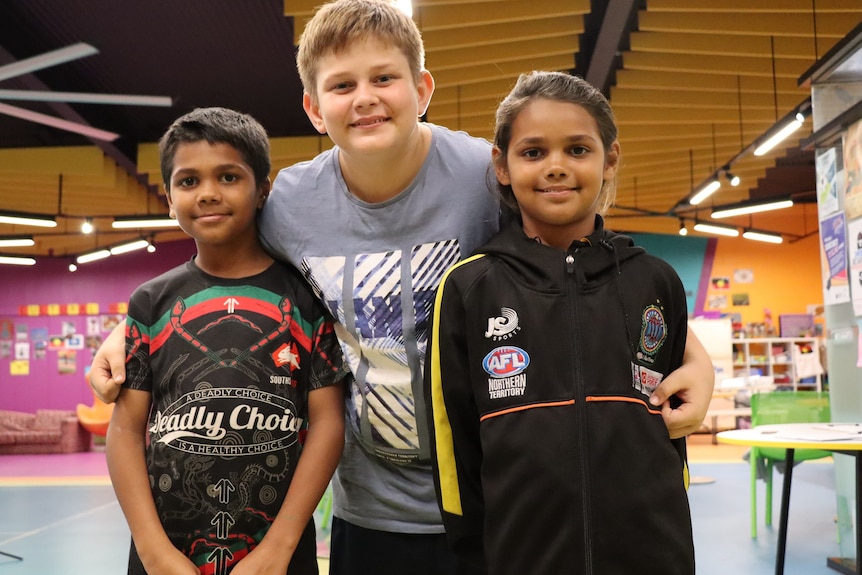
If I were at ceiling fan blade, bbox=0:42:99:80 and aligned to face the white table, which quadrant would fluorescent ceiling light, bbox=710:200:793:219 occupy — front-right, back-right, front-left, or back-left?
front-left

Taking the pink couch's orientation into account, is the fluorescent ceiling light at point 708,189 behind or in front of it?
in front

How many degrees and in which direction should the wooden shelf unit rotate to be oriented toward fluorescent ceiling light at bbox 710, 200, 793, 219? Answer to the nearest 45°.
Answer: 0° — it already faces it

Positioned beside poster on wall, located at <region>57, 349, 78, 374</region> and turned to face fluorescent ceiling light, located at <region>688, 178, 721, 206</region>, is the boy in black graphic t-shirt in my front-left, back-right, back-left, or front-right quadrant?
front-right

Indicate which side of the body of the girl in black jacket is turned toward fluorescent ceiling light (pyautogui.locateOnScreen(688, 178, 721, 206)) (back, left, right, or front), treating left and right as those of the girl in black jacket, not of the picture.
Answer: back

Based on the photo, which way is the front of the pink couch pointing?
toward the camera

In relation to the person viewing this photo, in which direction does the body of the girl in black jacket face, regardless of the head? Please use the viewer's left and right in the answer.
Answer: facing the viewer

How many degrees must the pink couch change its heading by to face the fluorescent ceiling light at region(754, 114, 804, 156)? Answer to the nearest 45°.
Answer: approximately 45° to its left

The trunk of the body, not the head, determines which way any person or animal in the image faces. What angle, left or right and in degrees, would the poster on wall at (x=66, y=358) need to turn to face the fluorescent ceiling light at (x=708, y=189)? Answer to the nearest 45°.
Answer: approximately 45° to its left

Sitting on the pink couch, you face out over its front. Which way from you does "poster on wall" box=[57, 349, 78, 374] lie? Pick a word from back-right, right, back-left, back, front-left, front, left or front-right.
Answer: back

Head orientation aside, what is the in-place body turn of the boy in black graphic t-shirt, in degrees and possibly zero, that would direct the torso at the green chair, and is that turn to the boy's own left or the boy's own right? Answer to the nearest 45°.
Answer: approximately 135° to the boy's own left

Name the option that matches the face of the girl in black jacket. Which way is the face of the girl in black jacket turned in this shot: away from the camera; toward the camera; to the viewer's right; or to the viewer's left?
toward the camera

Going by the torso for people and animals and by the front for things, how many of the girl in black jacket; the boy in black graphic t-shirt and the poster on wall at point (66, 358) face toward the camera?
3
